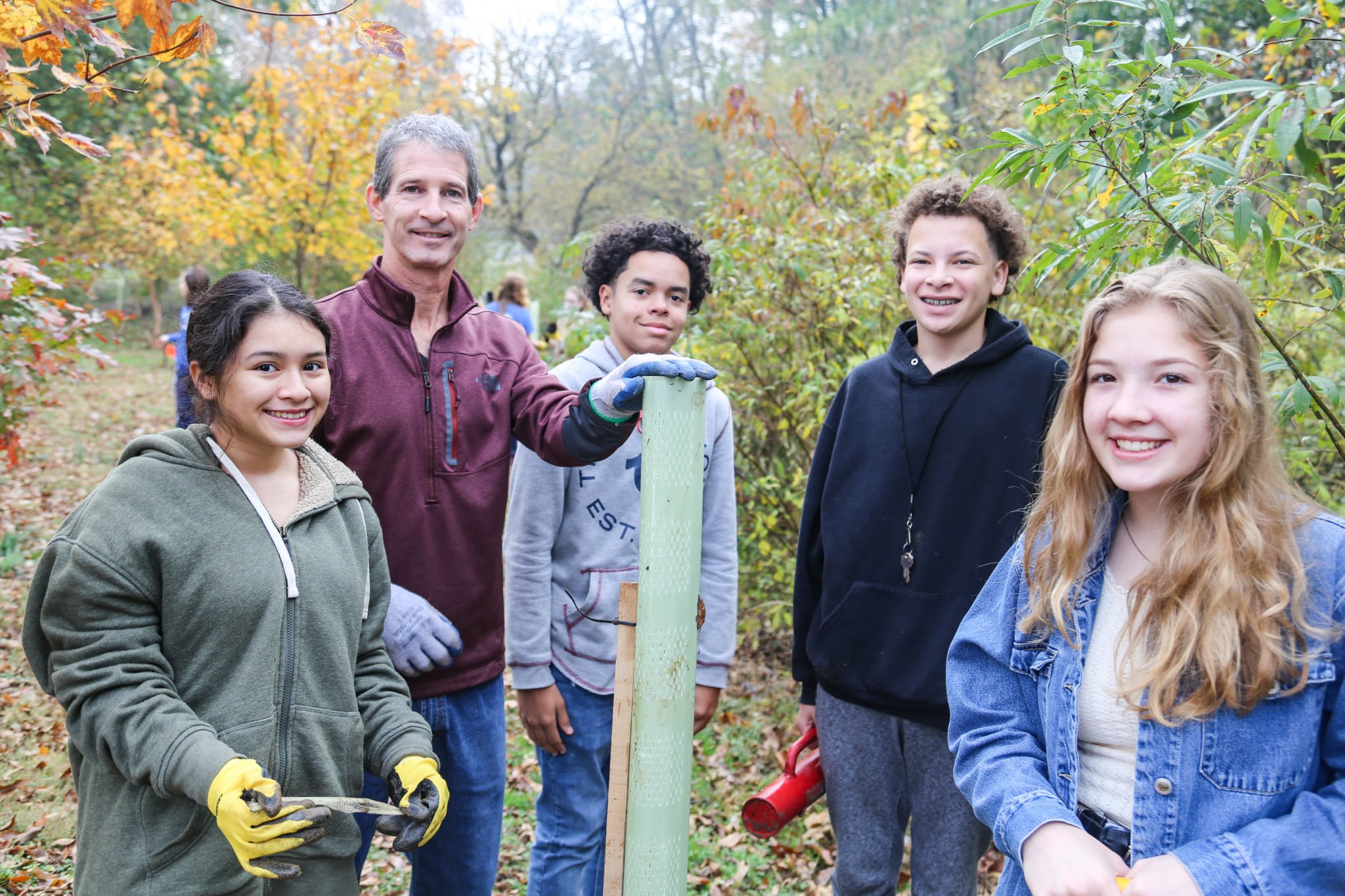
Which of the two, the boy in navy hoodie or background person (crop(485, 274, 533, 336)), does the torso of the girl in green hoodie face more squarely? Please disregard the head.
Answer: the boy in navy hoodie

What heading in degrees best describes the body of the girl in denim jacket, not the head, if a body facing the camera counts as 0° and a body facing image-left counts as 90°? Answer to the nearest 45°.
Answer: approximately 45°

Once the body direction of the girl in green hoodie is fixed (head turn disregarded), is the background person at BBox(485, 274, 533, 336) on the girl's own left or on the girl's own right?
on the girl's own left

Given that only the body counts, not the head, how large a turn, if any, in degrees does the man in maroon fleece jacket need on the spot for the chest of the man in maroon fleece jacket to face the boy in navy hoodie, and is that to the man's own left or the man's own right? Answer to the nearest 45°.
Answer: approximately 90° to the man's own left

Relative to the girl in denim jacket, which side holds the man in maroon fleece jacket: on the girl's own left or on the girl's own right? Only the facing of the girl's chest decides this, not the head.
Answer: on the girl's own right

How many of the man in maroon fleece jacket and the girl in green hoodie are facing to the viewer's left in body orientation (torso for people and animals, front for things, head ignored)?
0

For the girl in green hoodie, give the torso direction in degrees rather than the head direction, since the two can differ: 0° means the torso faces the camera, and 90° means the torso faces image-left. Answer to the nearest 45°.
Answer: approximately 315°
